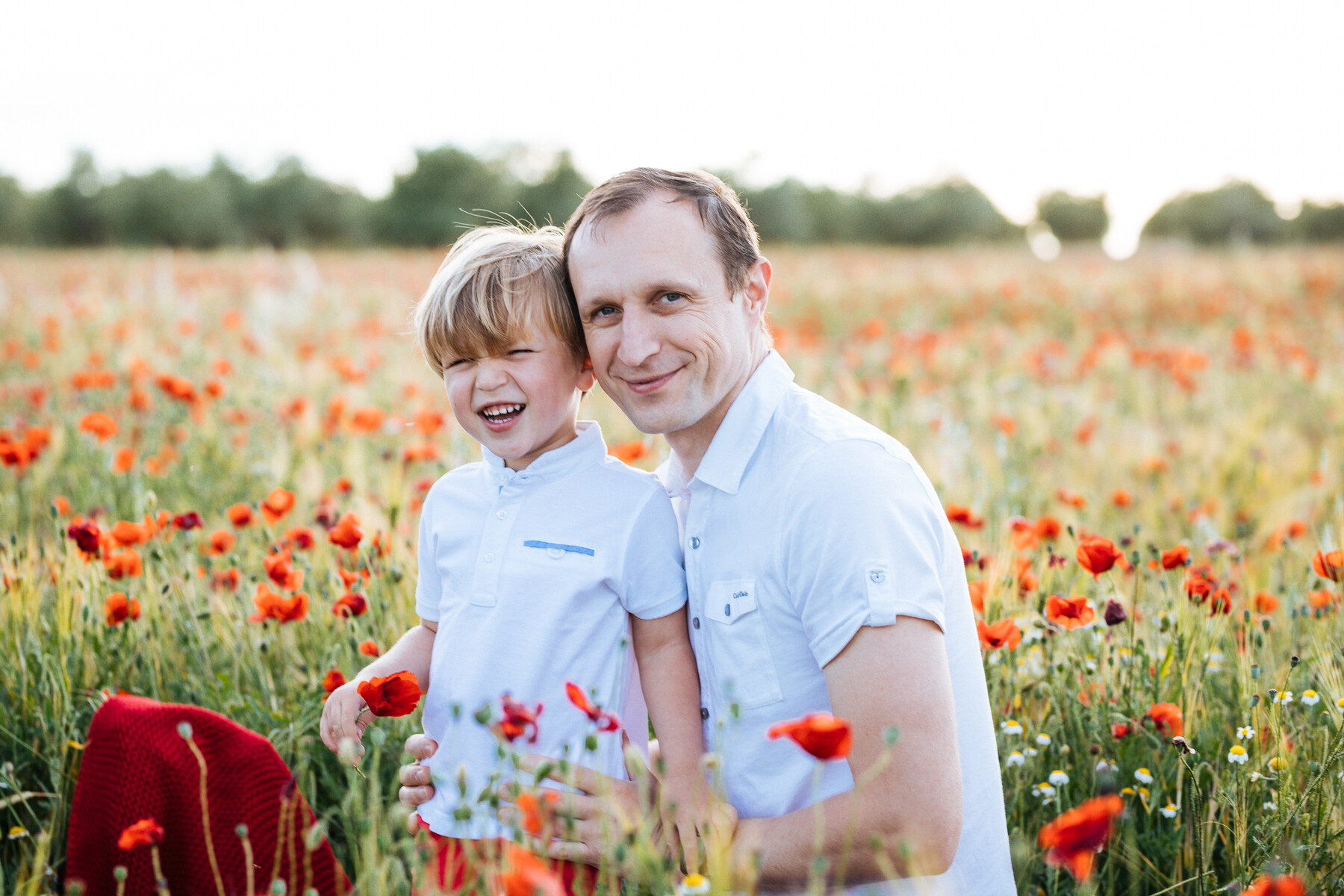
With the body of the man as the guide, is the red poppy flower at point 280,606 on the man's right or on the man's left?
on the man's right

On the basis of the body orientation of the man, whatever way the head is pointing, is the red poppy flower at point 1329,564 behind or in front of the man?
behind

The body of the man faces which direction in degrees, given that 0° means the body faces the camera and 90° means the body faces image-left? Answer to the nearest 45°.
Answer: approximately 45°
